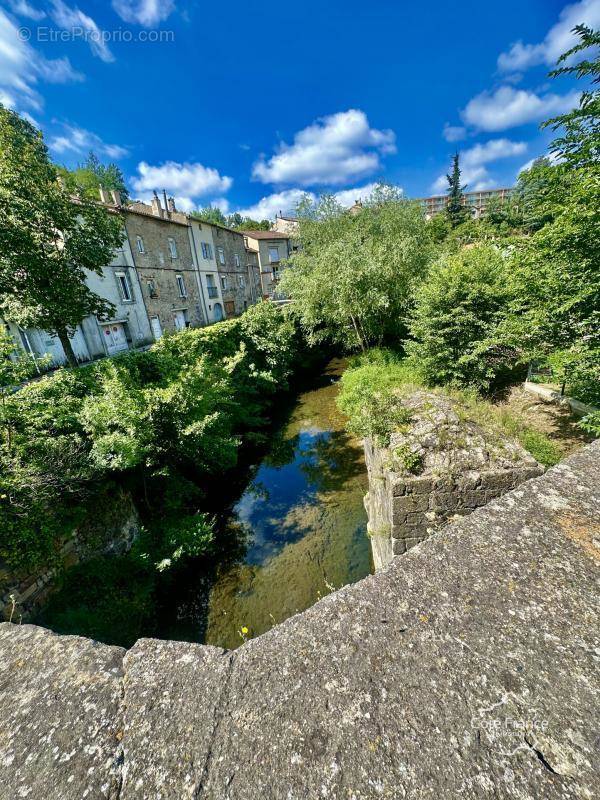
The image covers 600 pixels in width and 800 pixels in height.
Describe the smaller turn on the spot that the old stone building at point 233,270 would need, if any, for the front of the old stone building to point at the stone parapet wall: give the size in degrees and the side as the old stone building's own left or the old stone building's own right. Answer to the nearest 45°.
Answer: approximately 45° to the old stone building's own right

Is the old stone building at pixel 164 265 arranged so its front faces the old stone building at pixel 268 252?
no

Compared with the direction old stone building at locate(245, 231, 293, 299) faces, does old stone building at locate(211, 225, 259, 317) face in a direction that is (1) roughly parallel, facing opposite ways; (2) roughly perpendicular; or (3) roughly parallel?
roughly parallel

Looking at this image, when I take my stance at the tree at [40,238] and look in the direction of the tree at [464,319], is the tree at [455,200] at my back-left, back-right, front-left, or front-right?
front-left

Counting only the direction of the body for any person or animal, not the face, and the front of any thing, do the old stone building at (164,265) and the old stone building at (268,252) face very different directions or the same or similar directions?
same or similar directions

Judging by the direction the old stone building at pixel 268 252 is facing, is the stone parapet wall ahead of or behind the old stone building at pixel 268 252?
ahead

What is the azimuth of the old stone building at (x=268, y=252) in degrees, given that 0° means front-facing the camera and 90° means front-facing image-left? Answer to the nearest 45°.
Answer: approximately 315°

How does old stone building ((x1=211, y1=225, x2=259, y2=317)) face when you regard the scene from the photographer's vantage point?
facing the viewer and to the right of the viewer

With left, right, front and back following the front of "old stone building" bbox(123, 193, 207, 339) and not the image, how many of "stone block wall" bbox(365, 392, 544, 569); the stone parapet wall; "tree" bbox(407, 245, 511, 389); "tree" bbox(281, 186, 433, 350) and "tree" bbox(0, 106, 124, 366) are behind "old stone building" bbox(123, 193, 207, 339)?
0

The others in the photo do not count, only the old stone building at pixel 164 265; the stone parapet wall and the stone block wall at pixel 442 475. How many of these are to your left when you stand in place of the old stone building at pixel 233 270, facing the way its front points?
0

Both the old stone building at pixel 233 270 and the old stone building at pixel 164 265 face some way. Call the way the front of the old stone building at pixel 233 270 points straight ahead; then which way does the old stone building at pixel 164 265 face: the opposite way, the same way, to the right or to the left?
the same way

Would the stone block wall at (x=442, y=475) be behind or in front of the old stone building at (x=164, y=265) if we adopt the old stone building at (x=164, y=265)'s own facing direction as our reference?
in front

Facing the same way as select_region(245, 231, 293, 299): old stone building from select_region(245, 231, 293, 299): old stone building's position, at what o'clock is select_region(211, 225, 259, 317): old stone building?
select_region(211, 225, 259, 317): old stone building is roughly at 2 o'clock from select_region(245, 231, 293, 299): old stone building.

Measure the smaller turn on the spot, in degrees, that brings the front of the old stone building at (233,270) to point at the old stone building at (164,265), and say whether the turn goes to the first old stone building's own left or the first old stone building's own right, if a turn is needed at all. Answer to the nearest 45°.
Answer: approximately 90° to the first old stone building's own right

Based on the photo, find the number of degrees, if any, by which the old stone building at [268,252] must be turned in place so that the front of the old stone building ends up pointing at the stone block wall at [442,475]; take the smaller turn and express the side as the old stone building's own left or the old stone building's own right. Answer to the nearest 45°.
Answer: approximately 45° to the old stone building's own right

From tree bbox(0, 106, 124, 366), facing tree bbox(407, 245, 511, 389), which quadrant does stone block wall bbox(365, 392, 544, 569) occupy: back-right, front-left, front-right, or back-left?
front-right

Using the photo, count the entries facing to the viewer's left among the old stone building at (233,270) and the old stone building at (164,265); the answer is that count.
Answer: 0

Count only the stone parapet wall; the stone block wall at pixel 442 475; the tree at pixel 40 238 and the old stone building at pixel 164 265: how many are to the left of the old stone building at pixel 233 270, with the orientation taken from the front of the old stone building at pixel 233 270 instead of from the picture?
0

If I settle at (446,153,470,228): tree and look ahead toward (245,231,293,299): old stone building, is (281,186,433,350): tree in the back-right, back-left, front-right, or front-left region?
front-left

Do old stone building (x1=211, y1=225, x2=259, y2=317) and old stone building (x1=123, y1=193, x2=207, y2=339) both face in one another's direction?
no

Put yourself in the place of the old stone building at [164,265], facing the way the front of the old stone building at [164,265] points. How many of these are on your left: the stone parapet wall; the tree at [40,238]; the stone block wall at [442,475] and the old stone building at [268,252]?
1

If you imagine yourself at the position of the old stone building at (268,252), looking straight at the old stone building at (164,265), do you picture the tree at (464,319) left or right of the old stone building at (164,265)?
left
